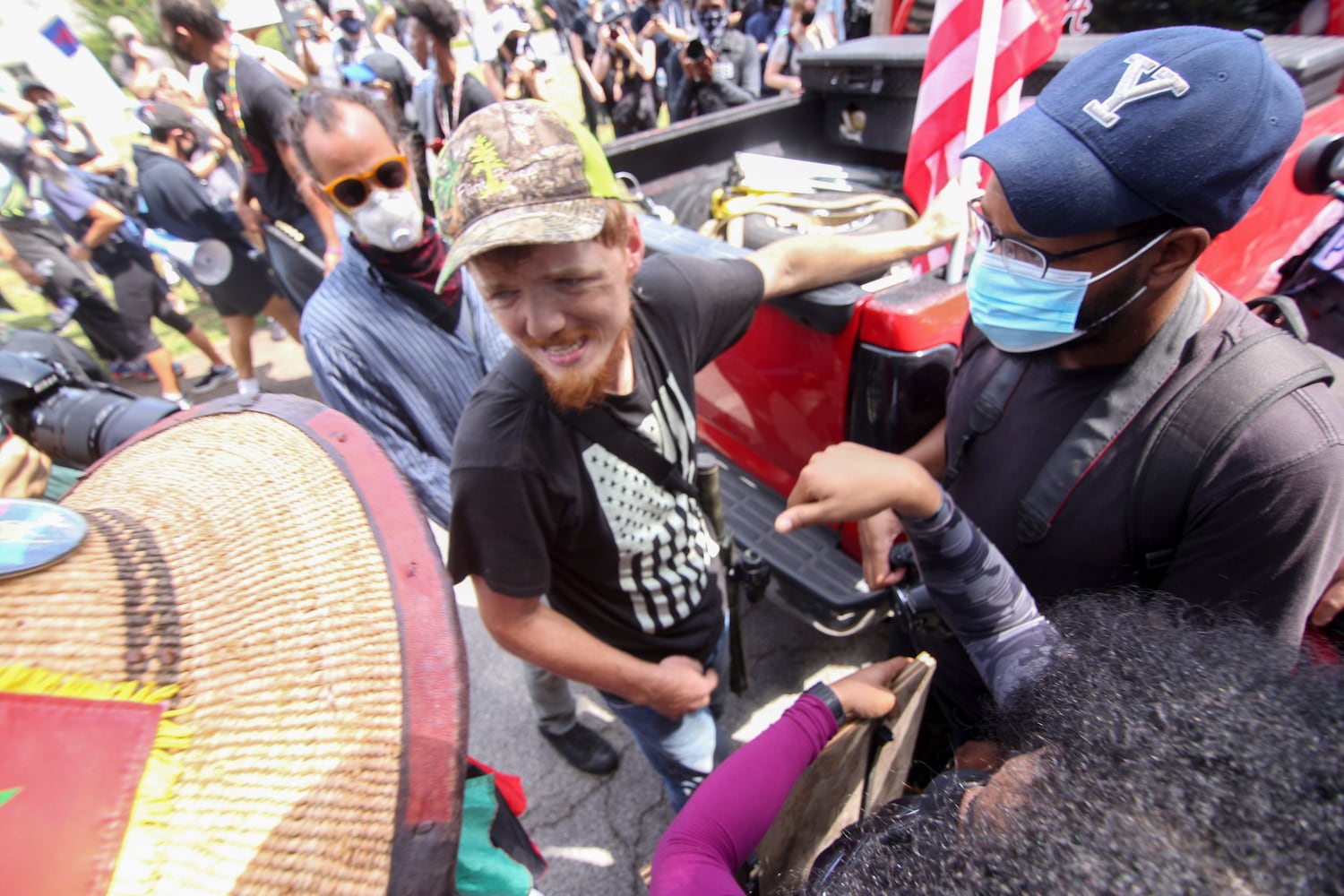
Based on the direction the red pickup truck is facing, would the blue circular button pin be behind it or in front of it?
behind

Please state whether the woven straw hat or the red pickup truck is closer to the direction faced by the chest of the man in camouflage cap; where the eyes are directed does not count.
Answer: the woven straw hat

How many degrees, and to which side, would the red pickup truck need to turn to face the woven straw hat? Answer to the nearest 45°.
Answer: approximately 135° to its right

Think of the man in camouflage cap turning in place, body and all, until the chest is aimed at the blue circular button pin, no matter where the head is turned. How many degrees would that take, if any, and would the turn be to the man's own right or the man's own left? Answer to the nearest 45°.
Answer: approximately 90° to the man's own right

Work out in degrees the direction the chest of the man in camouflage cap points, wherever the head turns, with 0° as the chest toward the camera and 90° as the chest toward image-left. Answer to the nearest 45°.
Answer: approximately 315°

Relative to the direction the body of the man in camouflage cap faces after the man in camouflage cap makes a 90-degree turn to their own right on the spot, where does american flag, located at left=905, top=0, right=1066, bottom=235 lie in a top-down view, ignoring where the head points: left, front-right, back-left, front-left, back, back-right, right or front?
back

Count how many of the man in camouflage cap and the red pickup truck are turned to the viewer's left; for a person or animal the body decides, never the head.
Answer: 0

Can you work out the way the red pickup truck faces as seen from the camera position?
facing away from the viewer and to the right of the viewer

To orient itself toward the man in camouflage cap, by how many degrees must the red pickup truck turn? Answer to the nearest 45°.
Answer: approximately 135° to its right

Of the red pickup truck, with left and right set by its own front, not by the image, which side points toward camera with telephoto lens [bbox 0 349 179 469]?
back

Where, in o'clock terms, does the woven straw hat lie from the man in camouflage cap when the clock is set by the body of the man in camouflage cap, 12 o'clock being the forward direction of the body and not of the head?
The woven straw hat is roughly at 2 o'clock from the man in camouflage cap.

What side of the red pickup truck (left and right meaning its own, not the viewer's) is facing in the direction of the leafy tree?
left
